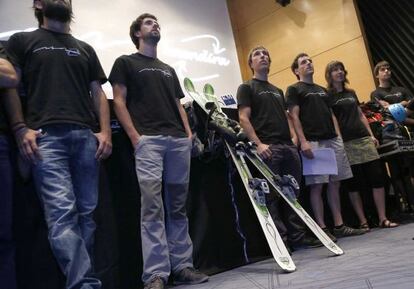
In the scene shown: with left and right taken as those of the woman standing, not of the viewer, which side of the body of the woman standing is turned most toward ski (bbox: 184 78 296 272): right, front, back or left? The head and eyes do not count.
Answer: right

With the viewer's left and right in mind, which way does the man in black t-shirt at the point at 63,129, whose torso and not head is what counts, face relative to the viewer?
facing the viewer

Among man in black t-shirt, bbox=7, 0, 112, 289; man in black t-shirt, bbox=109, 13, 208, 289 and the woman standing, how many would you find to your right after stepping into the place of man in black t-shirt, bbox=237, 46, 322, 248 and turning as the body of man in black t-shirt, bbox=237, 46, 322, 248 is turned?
2

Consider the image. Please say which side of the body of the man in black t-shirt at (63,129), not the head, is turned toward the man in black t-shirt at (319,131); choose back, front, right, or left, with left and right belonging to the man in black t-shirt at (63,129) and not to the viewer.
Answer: left

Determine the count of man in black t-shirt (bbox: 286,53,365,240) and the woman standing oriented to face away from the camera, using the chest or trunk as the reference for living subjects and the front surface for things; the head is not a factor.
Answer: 0

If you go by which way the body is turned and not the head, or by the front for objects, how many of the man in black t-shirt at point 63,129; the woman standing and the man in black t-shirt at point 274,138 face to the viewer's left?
0

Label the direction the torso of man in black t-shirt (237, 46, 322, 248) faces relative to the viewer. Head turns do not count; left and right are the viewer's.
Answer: facing the viewer and to the right of the viewer

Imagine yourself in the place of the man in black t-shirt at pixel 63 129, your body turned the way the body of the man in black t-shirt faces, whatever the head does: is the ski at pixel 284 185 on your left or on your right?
on your left

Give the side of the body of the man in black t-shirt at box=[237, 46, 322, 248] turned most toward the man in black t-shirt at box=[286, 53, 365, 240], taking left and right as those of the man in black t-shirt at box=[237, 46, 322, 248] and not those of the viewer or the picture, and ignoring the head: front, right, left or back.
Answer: left
